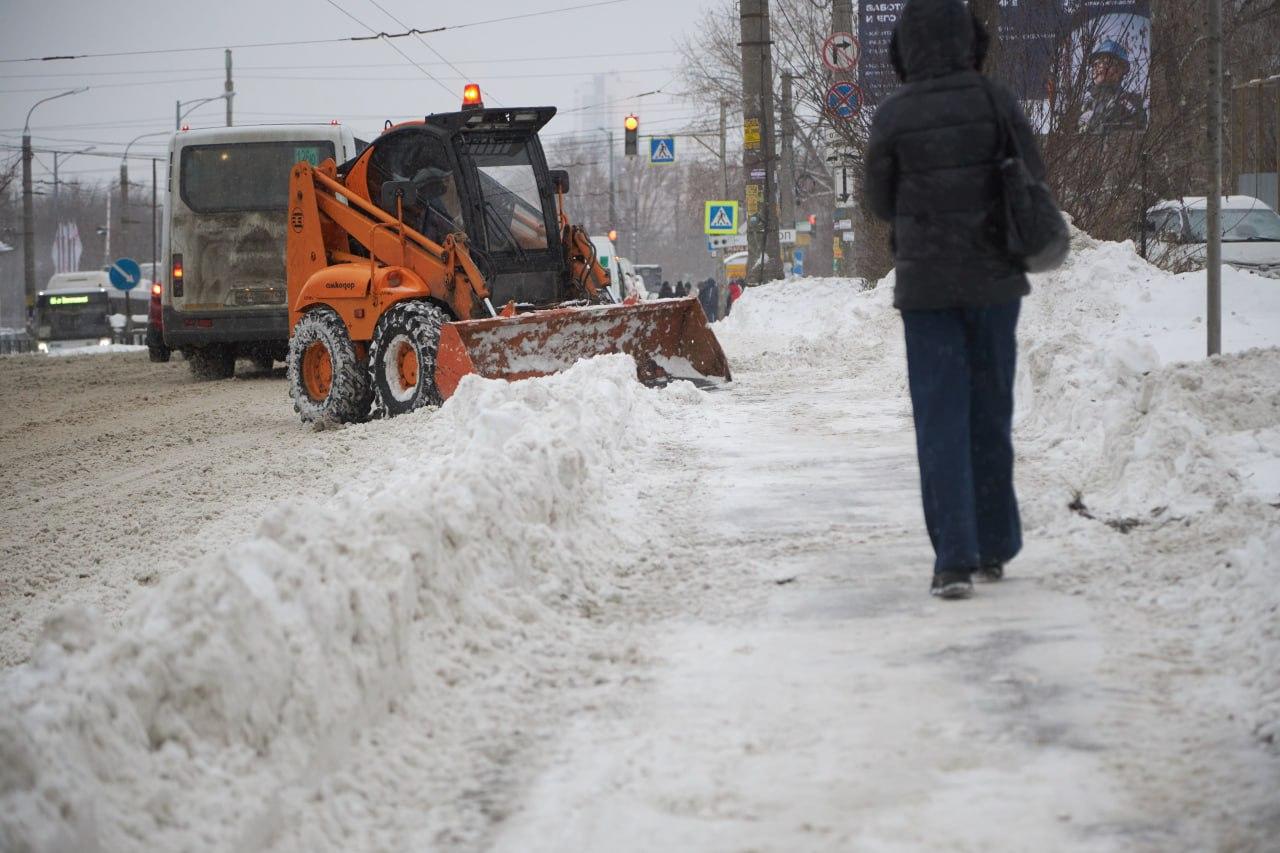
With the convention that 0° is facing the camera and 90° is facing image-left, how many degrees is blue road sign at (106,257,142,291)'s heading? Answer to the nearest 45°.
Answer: approximately 0°

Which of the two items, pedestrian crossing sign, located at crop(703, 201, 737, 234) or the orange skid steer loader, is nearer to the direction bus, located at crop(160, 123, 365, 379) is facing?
the pedestrian crossing sign

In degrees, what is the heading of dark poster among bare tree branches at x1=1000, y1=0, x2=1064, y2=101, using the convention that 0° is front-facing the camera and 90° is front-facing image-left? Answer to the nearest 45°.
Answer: approximately 0°

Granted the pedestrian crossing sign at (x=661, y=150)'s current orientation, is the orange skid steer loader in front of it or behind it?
in front

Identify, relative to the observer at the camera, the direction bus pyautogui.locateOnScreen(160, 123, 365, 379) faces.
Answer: facing away from the viewer

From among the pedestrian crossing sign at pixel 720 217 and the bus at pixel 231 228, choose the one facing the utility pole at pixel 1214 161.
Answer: the pedestrian crossing sign

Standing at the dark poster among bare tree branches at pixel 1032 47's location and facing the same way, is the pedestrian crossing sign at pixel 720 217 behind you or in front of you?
behind

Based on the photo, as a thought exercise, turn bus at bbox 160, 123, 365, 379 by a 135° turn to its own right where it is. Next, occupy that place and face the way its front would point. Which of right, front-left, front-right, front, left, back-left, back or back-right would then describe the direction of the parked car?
front-left

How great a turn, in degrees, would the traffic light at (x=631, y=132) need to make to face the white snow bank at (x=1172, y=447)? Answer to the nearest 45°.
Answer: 0° — it already faces it

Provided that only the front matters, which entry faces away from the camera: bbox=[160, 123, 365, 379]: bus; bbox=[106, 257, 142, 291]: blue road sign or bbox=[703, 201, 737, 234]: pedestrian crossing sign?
the bus

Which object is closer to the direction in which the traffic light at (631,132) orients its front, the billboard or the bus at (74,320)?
the billboard
